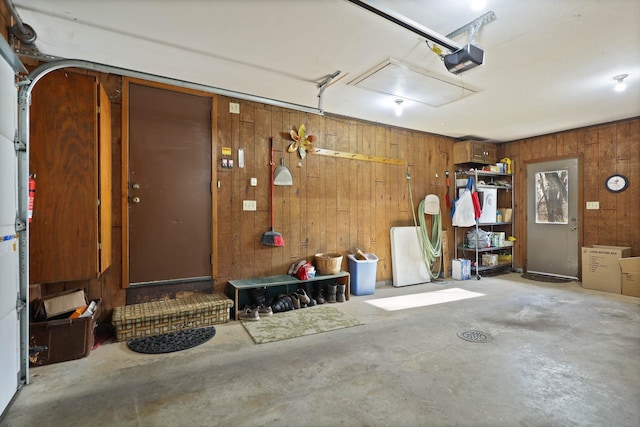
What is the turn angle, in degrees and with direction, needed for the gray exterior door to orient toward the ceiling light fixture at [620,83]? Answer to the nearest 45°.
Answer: approximately 45° to its left

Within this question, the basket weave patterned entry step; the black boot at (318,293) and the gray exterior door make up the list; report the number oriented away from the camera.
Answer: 0

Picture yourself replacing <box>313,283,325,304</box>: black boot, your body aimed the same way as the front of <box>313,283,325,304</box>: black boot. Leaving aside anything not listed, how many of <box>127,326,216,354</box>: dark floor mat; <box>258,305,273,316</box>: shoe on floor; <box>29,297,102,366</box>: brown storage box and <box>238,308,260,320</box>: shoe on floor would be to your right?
4

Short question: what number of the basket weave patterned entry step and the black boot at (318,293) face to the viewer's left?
0

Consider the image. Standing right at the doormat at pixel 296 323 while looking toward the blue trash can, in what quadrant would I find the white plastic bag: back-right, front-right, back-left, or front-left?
front-right

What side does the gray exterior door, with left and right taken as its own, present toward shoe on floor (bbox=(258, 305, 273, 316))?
front

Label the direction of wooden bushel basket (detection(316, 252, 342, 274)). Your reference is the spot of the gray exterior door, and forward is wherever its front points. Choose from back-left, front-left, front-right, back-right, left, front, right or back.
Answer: front

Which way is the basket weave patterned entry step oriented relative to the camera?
toward the camera

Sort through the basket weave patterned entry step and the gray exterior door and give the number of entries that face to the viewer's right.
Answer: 0

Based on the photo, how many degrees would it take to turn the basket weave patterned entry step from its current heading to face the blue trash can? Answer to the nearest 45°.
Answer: approximately 90° to its left

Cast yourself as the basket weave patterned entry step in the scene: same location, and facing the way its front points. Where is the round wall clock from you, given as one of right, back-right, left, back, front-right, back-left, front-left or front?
left

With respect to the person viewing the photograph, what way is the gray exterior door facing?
facing the viewer and to the left of the viewer

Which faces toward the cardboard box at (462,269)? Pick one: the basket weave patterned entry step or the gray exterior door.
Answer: the gray exterior door

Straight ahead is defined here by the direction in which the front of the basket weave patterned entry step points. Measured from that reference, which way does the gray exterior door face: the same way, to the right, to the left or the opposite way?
to the right

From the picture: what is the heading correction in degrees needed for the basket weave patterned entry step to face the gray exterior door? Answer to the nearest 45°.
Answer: approximately 90° to its left

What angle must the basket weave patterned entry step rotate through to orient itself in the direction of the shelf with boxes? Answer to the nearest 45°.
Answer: approximately 90° to its left

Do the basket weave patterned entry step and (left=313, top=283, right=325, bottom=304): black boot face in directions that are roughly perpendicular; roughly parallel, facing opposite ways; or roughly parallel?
roughly parallel
